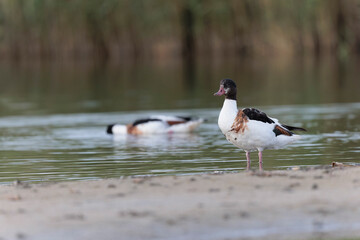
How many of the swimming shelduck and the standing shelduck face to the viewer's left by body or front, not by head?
2

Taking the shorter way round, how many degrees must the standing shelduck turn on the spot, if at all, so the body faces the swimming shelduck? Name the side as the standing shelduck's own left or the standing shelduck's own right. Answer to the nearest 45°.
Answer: approximately 90° to the standing shelduck's own right

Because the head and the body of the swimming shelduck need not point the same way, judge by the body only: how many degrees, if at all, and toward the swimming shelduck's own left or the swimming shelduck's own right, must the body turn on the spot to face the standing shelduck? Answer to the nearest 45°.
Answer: approximately 90° to the swimming shelduck's own left

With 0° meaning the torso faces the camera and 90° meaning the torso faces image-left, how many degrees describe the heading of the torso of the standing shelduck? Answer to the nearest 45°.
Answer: approximately 90°

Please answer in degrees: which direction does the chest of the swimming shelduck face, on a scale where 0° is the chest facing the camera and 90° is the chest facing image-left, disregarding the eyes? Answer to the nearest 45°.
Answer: approximately 90°
